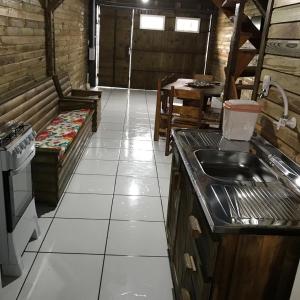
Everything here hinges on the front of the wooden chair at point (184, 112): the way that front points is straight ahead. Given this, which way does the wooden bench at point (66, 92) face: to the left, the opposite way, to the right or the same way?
to the right

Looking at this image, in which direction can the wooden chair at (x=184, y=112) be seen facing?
away from the camera

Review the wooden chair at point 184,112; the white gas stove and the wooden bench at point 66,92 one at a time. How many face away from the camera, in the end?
1

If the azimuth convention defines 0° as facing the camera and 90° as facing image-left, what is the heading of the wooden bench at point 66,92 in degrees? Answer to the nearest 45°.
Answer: approximately 270°

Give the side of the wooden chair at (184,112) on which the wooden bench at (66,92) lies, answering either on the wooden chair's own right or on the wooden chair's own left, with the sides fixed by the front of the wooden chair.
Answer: on the wooden chair's own left

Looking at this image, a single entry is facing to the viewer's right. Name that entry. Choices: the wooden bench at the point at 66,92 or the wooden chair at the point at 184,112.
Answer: the wooden bench

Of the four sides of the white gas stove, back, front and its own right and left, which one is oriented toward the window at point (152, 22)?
left

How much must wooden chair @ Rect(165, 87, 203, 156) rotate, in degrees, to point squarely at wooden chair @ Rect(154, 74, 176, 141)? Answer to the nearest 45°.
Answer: approximately 45° to its left

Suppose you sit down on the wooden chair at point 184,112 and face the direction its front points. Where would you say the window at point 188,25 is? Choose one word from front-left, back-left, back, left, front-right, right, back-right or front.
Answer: front

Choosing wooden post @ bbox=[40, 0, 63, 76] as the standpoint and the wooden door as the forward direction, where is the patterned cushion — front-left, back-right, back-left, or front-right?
back-right

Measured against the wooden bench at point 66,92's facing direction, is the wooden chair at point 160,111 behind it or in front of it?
in front

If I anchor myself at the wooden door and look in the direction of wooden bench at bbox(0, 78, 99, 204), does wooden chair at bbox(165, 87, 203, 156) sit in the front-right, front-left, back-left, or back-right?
front-left

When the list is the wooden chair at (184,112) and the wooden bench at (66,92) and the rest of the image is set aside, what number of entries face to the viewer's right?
1

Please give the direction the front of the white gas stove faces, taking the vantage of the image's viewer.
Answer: facing the viewer and to the right of the viewer

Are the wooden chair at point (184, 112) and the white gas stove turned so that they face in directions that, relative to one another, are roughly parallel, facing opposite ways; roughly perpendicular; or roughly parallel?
roughly perpendicular

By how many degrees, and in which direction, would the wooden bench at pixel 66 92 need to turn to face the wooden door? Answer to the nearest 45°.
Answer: approximately 90° to its left

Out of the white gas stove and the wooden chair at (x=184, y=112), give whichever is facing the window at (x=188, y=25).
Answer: the wooden chair
